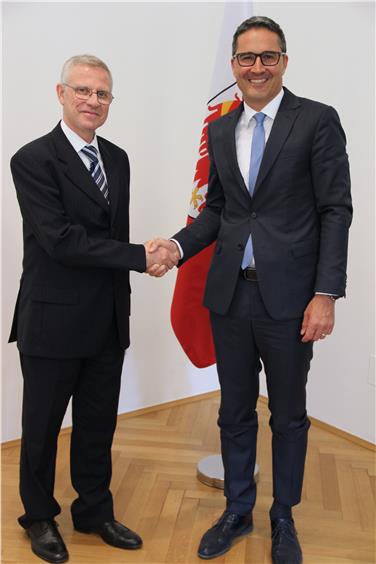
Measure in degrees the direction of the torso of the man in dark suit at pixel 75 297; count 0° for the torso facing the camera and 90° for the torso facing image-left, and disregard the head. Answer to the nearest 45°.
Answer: approximately 315°

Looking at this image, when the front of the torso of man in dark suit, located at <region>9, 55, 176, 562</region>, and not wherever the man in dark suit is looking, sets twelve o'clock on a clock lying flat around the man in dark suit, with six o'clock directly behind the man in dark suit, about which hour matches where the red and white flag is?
The red and white flag is roughly at 9 o'clock from the man in dark suit.

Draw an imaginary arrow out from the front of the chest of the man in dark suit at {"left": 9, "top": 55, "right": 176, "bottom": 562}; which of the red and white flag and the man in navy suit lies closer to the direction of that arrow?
the man in navy suit

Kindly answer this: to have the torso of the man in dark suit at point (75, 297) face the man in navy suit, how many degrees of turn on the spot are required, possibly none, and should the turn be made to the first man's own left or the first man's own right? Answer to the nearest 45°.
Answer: approximately 45° to the first man's own left
